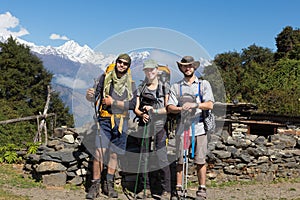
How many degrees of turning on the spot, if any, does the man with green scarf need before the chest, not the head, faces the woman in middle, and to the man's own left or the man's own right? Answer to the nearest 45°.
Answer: approximately 90° to the man's own left

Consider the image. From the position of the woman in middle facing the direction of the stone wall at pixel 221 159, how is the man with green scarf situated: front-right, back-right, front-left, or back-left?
back-left

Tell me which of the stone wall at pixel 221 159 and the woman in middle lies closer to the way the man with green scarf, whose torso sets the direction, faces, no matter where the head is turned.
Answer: the woman in middle

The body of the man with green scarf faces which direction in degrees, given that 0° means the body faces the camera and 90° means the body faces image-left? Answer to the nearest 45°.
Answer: approximately 0°
